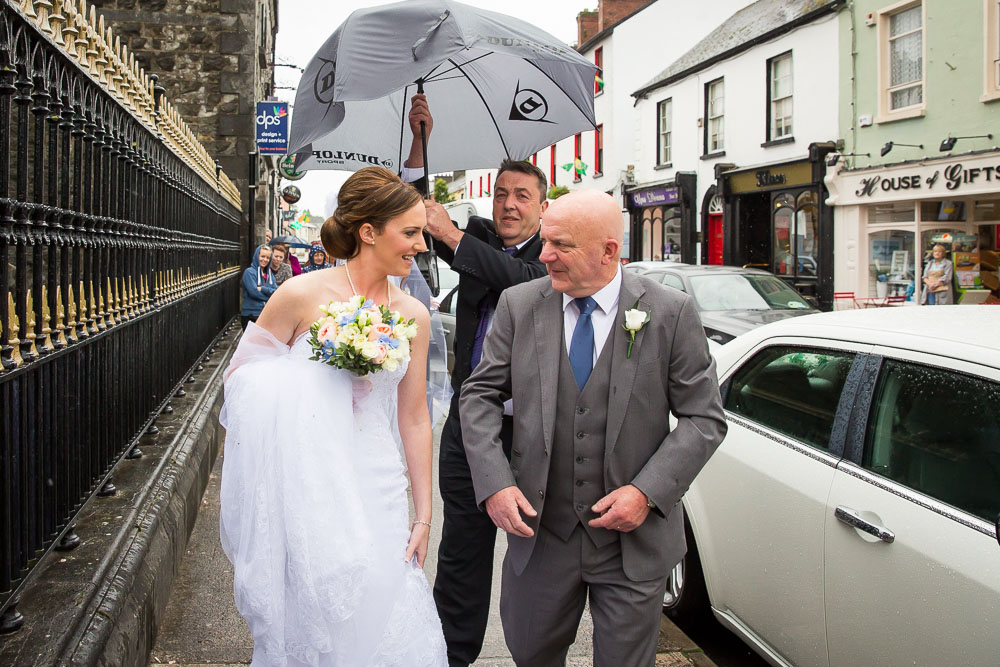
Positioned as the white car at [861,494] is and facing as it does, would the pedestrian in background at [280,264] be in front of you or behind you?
behind

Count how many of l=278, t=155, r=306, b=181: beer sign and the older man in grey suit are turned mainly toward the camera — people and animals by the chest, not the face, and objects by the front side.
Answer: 2

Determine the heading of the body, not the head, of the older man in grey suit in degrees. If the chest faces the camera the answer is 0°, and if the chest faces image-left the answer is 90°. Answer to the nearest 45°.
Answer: approximately 0°

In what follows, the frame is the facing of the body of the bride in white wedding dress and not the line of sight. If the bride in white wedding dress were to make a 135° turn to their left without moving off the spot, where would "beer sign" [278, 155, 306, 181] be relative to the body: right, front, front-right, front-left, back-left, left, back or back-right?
front

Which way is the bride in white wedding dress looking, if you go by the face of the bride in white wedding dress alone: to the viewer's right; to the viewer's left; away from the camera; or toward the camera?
to the viewer's right

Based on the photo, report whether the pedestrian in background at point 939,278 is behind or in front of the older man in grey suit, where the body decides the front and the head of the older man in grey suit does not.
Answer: behind

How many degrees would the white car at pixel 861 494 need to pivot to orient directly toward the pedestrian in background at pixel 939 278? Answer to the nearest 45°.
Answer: approximately 135° to its left

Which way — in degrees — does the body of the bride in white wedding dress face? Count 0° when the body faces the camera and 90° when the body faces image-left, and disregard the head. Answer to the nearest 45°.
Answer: approximately 315°
